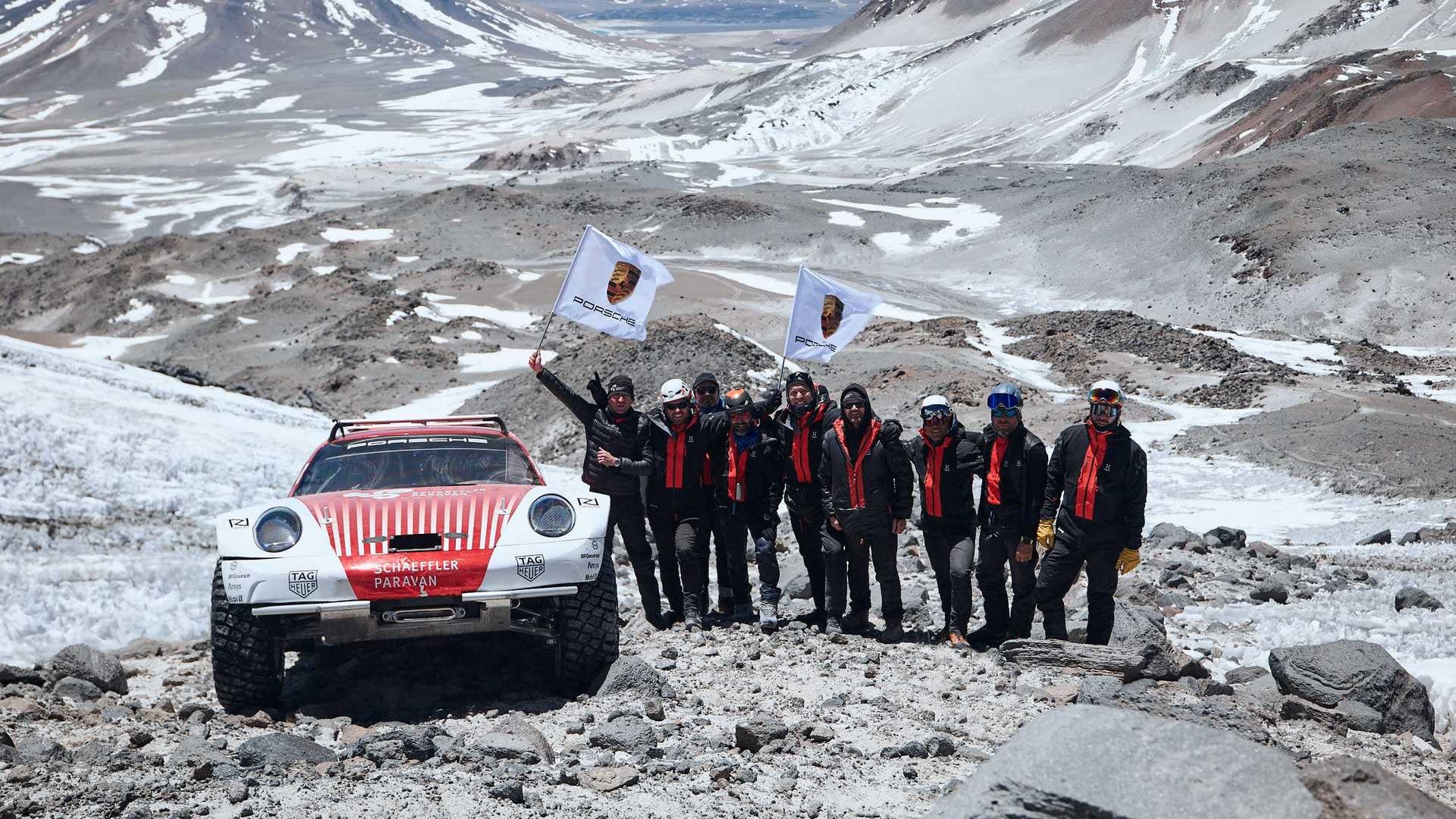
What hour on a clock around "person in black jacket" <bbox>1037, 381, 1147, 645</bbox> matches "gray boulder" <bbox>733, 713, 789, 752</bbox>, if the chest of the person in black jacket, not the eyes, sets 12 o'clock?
The gray boulder is roughly at 1 o'clock from the person in black jacket.

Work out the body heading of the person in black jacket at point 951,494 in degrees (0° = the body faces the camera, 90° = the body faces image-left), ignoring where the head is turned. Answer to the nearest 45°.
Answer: approximately 0°

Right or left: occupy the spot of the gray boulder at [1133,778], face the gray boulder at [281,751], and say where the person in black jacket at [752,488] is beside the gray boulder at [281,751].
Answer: right

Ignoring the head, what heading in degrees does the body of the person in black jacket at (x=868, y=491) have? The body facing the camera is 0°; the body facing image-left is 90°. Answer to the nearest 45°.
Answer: approximately 0°

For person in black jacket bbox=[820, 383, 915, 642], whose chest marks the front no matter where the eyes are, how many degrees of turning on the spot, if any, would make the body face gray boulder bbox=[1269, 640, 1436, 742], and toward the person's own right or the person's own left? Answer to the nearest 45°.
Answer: approximately 45° to the person's own left
